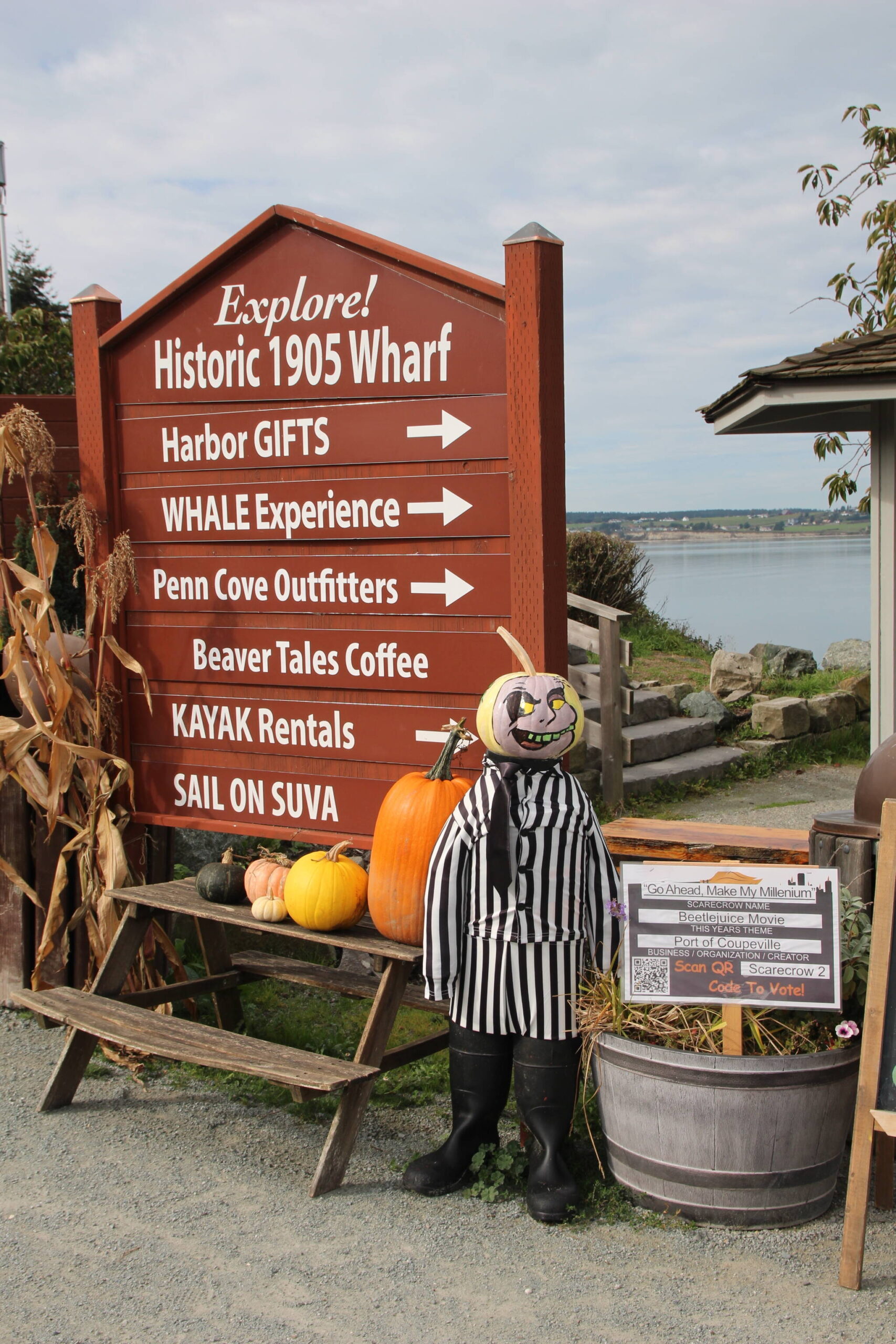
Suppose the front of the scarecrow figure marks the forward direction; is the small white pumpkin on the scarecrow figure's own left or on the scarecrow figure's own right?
on the scarecrow figure's own right

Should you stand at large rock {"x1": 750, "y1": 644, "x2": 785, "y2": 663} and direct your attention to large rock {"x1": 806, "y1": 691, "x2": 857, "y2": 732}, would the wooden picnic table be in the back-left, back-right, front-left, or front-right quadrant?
front-right

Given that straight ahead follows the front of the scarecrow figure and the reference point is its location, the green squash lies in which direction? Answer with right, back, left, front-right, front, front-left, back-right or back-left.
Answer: back-right

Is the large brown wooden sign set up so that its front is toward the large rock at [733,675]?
no

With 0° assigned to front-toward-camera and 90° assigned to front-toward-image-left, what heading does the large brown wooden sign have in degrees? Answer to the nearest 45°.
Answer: approximately 45°

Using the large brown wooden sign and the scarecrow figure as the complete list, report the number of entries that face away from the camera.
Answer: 0

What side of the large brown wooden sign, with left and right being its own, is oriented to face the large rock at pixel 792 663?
back

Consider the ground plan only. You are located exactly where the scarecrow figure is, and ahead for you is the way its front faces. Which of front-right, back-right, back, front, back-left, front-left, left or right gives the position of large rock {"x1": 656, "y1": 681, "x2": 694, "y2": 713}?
back

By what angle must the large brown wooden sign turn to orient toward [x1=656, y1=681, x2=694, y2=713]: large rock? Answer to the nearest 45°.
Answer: approximately 180°

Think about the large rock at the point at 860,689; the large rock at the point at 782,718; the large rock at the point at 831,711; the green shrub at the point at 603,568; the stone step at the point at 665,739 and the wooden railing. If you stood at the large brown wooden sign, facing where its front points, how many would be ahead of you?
0

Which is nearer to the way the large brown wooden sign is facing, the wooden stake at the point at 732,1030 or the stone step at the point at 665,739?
the wooden stake

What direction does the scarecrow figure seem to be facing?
toward the camera

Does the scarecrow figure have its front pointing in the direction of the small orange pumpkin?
no

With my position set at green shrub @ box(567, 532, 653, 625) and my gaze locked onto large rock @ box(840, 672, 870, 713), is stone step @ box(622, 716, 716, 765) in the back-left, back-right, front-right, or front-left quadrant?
front-right

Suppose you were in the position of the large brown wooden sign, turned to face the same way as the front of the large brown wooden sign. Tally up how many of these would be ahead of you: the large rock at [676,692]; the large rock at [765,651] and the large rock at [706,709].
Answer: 0

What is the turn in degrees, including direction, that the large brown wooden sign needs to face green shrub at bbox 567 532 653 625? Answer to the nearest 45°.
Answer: approximately 135° to its right

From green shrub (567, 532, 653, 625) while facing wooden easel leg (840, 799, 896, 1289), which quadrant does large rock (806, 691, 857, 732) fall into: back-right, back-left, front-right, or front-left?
front-left
